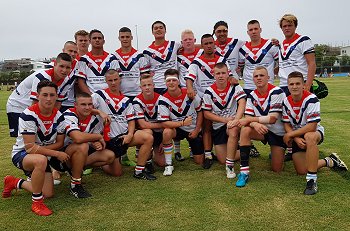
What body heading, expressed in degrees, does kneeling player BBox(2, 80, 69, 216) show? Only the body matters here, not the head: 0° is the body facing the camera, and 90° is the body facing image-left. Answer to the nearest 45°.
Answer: approximately 315°

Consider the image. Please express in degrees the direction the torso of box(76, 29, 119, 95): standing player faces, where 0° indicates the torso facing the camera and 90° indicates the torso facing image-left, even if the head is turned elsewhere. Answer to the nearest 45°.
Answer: approximately 0°

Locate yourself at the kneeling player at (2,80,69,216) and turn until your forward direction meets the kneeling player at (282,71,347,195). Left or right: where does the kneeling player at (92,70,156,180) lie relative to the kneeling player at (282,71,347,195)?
left

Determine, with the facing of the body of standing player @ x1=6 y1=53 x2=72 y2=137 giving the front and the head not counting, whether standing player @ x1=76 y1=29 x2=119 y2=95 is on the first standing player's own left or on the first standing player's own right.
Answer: on the first standing player's own left
